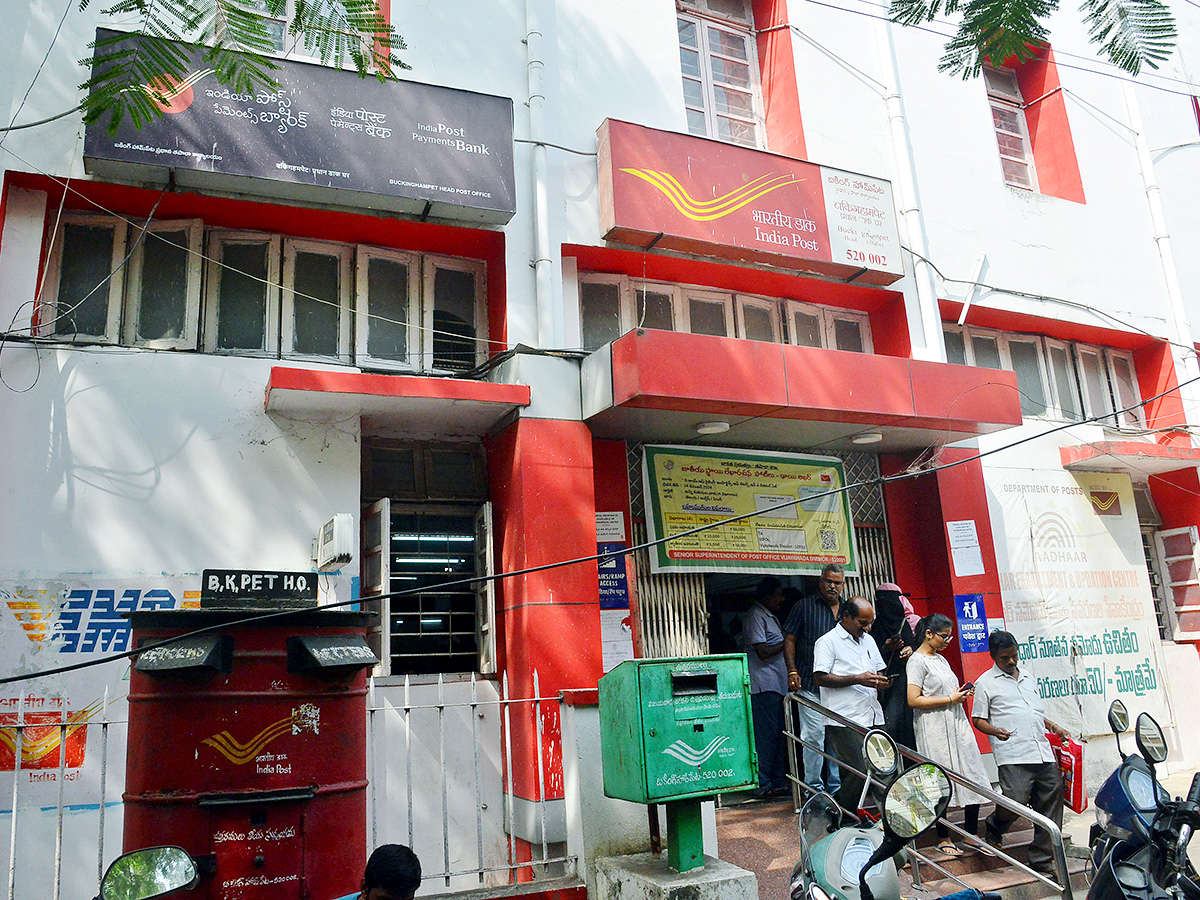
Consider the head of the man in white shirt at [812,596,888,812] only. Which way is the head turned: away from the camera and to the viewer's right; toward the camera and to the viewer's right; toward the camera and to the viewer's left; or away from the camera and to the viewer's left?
toward the camera and to the viewer's right

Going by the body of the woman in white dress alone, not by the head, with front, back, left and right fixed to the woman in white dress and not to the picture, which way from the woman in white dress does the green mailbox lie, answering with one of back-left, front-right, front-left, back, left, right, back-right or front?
right

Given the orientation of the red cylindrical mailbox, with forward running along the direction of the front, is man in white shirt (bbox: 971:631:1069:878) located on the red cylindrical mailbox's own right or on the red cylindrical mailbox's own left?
on the red cylindrical mailbox's own left

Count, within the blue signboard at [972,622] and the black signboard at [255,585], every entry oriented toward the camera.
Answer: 2

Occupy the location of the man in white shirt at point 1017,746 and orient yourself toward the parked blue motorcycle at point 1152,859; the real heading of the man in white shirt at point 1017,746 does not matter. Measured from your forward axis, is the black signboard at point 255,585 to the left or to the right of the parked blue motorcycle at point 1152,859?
right

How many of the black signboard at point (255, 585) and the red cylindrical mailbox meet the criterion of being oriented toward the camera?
2

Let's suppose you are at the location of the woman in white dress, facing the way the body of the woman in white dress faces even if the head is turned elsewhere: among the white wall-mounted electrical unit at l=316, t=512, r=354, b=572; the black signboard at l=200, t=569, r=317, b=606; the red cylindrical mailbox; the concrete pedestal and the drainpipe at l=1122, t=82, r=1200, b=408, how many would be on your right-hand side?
4

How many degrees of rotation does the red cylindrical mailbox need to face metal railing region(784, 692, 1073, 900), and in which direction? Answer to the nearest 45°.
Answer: approximately 90° to its left

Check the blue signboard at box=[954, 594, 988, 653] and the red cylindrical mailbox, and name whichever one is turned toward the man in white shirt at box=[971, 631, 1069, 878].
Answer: the blue signboard

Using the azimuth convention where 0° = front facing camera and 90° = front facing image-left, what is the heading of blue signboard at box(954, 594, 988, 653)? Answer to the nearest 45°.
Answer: approximately 0°
